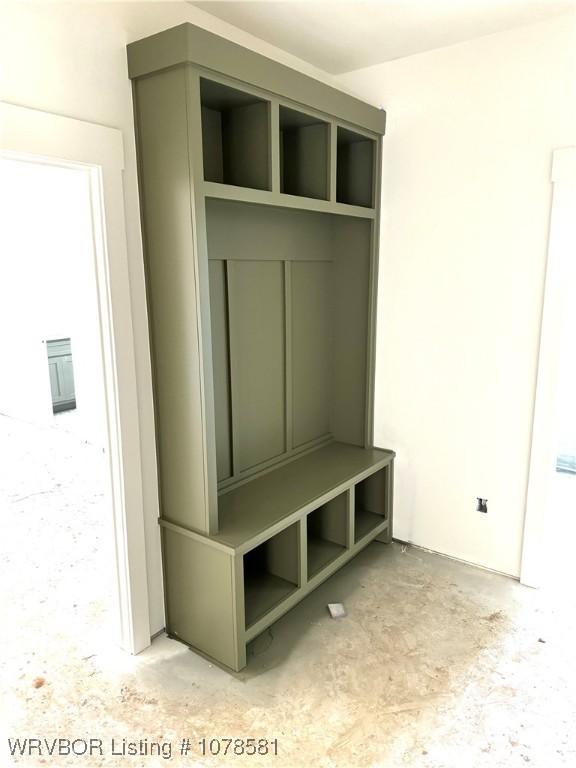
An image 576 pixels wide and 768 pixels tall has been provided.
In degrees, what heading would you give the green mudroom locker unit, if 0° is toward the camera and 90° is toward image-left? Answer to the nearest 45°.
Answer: approximately 315°

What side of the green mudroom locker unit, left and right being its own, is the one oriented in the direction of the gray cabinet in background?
back
